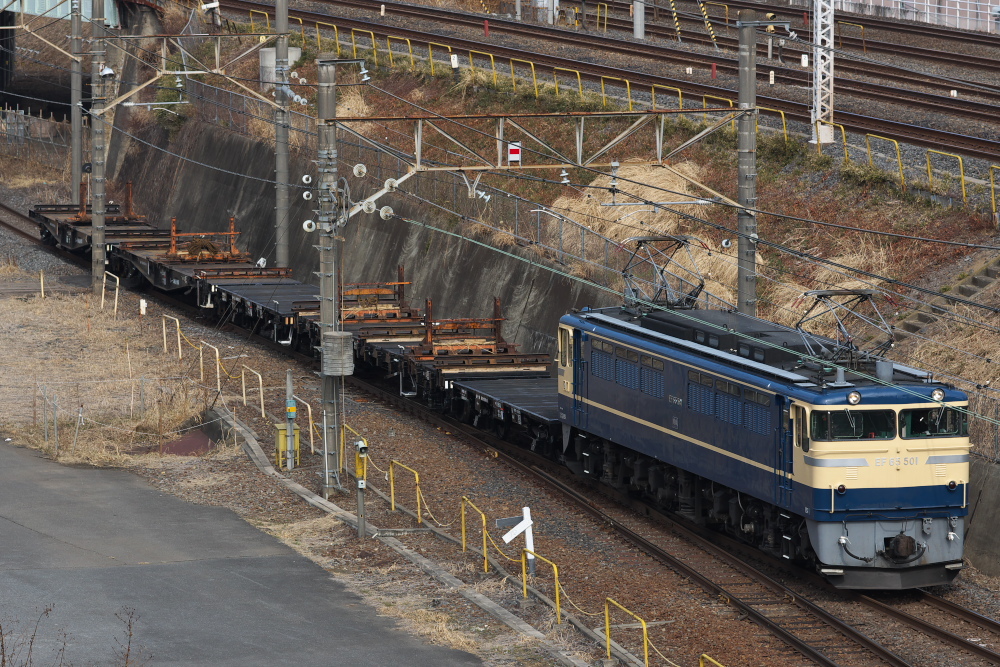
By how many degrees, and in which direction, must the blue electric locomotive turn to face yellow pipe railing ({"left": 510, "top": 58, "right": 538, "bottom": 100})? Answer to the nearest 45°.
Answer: approximately 135° to its left

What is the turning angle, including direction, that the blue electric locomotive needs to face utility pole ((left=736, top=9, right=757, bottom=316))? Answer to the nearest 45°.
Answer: approximately 135° to its left

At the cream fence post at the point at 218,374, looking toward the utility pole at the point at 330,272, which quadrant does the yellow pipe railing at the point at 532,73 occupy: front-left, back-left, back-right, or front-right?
back-left

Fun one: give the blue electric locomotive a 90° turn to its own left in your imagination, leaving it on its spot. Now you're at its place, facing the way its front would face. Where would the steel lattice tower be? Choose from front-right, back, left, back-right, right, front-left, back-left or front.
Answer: front-left

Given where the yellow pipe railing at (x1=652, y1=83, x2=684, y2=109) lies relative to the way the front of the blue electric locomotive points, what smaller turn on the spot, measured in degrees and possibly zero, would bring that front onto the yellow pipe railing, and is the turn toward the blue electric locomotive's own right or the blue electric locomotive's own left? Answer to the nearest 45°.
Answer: approximately 135° to the blue electric locomotive's own left

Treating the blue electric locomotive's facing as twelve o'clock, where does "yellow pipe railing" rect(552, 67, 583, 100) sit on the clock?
The yellow pipe railing is roughly at 7 o'clock from the blue electric locomotive.

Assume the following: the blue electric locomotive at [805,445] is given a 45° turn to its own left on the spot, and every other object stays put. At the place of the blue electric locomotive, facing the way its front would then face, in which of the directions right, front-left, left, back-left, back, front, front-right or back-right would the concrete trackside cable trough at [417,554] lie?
back

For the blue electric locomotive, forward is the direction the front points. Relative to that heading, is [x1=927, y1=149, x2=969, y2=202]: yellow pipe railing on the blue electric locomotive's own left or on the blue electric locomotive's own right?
on the blue electric locomotive's own left

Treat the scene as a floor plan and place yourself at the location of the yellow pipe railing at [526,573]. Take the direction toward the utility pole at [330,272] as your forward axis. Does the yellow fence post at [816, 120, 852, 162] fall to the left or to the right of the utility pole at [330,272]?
right

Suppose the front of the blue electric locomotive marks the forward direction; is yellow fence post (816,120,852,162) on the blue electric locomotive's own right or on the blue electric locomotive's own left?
on the blue electric locomotive's own left

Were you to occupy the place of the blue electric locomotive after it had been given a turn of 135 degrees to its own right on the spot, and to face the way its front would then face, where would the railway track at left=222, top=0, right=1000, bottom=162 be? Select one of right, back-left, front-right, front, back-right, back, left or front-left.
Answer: right

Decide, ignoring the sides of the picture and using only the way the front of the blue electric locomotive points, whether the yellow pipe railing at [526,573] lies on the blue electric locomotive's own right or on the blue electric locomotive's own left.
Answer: on the blue electric locomotive's own right

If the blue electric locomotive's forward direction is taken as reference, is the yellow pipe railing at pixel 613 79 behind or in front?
behind

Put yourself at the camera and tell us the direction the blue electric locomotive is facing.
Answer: facing the viewer and to the right of the viewer
